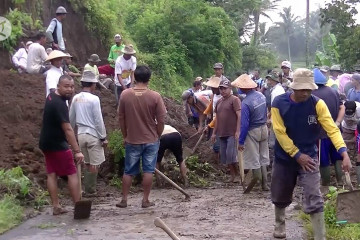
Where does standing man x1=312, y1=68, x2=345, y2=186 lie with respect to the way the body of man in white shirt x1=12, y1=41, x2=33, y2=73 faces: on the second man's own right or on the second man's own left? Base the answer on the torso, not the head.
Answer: on the second man's own right

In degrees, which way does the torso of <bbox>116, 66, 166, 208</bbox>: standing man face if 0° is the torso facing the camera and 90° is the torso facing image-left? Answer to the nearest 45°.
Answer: approximately 180°

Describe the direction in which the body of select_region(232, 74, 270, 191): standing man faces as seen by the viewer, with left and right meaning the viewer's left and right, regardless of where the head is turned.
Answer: facing away from the viewer and to the left of the viewer

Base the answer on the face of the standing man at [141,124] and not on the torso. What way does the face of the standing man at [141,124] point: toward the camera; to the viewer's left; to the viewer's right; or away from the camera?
away from the camera

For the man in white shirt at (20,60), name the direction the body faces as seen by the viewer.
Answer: to the viewer's right

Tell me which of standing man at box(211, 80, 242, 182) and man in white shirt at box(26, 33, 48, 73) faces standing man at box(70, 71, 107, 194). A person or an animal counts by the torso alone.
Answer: standing man at box(211, 80, 242, 182)

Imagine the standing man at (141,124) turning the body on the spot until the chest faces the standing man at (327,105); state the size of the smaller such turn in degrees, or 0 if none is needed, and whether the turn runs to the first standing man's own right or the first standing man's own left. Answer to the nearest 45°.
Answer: approximately 90° to the first standing man's own right

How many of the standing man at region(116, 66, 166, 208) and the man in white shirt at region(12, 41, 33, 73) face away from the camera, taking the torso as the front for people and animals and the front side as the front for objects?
1
